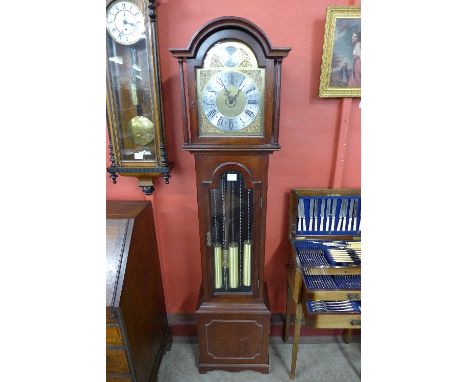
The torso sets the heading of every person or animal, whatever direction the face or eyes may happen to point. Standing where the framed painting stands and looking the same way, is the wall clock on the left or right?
on its right

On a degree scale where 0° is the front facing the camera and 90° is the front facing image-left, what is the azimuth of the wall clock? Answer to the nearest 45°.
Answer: approximately 0°

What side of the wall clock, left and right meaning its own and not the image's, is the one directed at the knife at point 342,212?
left

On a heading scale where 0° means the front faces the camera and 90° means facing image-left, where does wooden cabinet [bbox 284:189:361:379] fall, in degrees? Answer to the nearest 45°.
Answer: approximately 0°

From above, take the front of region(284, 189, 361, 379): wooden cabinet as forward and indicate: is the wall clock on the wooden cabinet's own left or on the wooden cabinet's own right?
on the wooden cabinet's own right

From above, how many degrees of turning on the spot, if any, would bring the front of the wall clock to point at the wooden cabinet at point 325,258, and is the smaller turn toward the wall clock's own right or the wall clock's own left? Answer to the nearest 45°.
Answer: approximately 90° to the wall clock's own left
